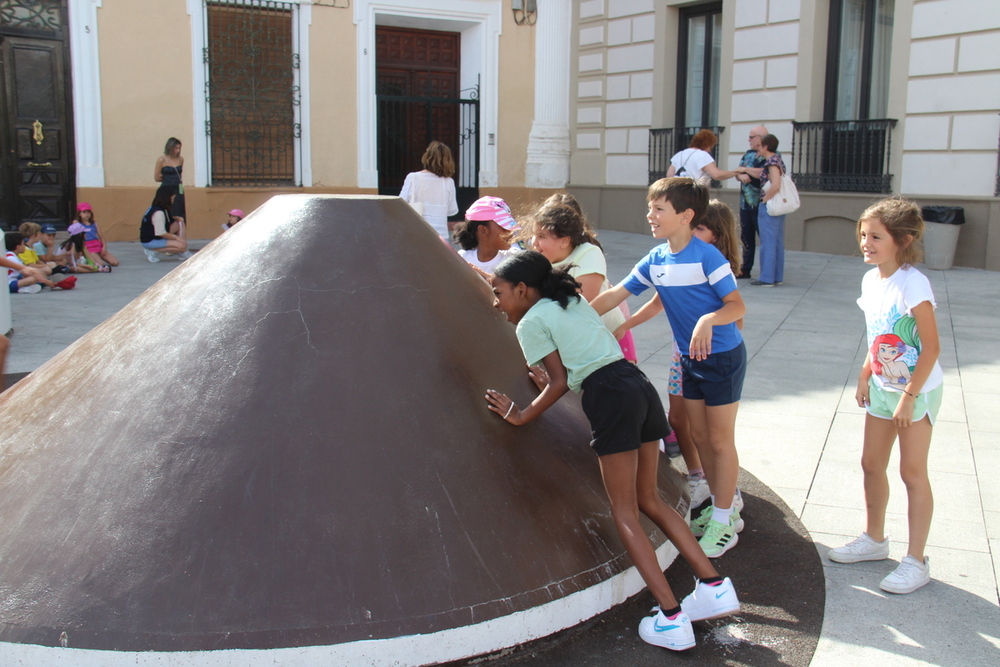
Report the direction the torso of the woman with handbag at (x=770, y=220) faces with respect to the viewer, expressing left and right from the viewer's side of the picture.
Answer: facing to the left of the viewer

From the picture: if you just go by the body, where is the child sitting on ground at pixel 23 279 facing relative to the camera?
to the viewer's right

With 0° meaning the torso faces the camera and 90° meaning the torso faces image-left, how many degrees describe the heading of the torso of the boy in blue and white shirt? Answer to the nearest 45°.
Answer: approximately 45°

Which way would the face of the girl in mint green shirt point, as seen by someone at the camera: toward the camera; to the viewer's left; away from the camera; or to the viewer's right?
to the viewer's left

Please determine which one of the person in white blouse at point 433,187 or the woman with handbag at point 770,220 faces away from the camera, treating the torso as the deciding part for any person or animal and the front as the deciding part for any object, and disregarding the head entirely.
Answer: the person in white blouse

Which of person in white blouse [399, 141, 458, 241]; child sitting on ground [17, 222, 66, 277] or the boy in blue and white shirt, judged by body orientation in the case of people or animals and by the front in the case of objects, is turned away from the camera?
the person in white blouse

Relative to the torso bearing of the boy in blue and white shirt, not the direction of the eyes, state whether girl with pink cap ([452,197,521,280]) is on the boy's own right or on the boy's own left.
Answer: on the boy's own right

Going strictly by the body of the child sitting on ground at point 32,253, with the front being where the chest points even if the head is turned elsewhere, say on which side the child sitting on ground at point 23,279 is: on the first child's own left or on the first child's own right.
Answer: on the first child's own right

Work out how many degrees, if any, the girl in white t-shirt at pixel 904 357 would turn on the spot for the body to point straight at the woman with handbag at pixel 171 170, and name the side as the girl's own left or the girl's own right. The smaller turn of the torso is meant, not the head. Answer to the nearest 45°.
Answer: approximately 90° to the girl's own right

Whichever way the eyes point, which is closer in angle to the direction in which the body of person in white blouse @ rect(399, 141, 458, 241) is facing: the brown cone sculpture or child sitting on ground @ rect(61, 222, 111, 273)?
the child sitting on ground

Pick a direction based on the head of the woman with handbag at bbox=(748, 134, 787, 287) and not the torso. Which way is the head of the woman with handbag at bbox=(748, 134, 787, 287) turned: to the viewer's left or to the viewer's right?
to the viewer's left

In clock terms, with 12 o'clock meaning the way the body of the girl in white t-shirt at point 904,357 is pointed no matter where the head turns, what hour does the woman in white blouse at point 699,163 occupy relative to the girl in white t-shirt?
The woman in white blouse is roughly at 4 o'clock from the girl in white t-shirt.

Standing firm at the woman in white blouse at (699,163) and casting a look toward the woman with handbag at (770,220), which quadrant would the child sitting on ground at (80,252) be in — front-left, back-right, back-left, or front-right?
back-right

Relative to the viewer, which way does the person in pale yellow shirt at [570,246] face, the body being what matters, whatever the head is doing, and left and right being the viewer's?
facing to the left of the viewer
